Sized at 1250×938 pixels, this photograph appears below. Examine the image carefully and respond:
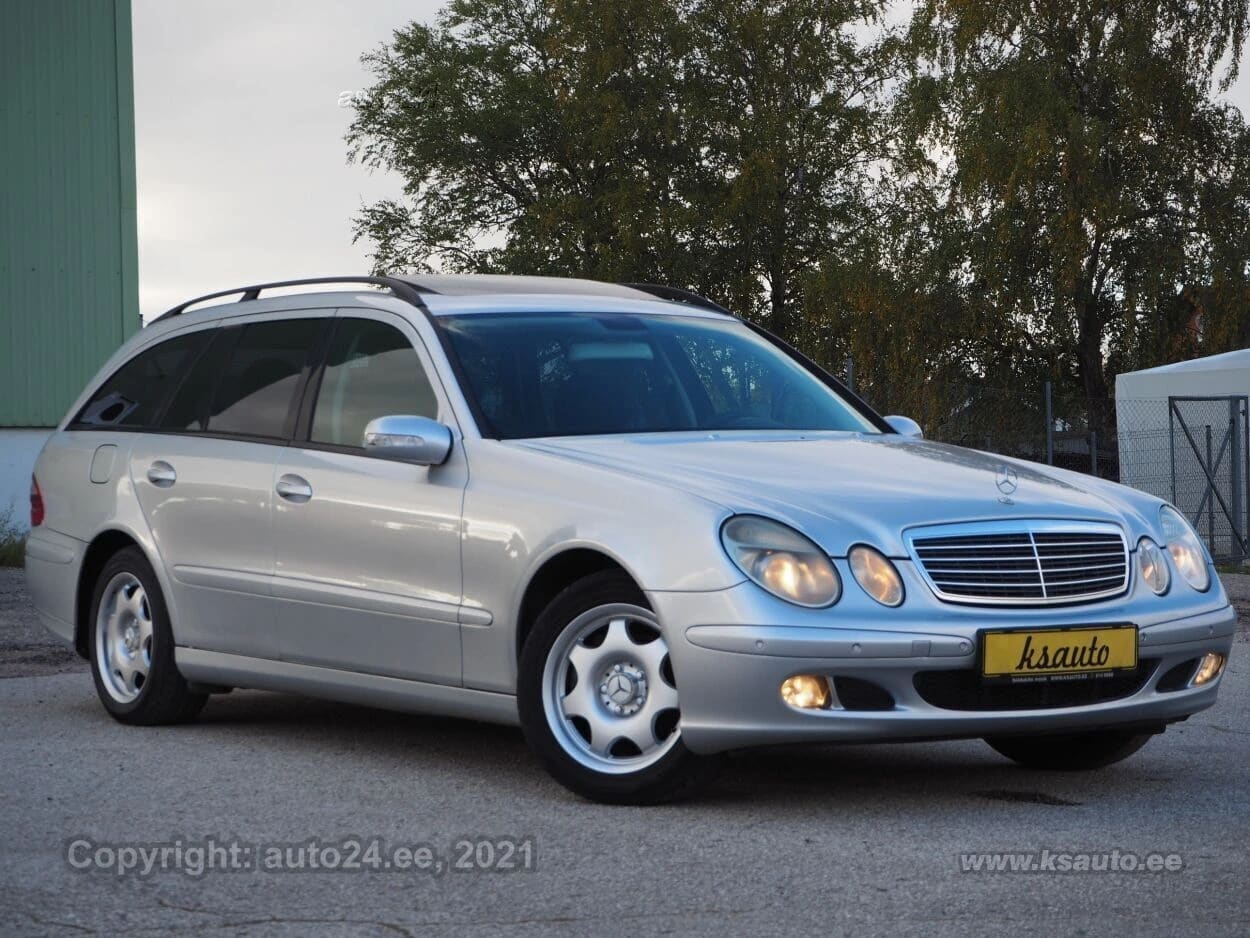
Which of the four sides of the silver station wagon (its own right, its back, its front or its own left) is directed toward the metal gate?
left

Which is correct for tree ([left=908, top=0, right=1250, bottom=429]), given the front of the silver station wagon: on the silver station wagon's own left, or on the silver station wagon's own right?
on the silver station wagon's own left

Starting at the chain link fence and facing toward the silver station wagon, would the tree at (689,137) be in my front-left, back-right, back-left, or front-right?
back-right

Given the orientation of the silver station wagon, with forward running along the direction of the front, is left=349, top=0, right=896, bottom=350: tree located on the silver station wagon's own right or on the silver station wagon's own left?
on the silver station wagon's own left

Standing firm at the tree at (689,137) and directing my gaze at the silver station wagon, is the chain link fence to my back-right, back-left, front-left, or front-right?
front-left

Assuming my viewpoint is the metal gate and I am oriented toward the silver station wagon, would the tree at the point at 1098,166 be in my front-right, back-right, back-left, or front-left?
back-right

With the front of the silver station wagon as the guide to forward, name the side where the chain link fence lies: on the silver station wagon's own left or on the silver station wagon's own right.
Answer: on the silver station wagon's own left

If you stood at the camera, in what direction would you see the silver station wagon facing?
facing the viewer and to the right of the viewer
